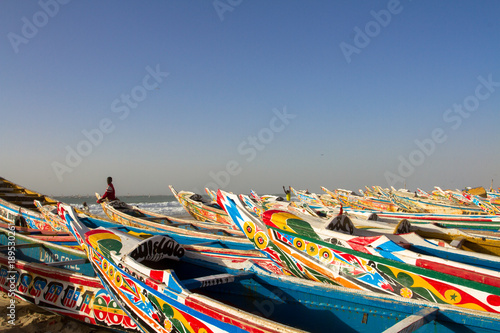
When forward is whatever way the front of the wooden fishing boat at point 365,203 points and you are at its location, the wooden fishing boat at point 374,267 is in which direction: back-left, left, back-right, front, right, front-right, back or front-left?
left

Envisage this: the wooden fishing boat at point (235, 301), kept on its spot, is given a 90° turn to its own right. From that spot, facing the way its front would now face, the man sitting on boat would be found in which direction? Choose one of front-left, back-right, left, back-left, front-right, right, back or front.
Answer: left

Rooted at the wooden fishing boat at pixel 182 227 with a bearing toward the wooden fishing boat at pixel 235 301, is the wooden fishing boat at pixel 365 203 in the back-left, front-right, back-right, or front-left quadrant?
back-left

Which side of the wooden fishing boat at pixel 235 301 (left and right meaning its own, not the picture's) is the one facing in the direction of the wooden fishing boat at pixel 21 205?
front

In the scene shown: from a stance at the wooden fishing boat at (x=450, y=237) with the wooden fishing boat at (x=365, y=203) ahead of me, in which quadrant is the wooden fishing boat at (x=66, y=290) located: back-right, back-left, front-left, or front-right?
back-left

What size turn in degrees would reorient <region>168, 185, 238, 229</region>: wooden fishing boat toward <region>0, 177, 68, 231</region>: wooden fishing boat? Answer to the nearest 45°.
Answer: approximately 45° to its left

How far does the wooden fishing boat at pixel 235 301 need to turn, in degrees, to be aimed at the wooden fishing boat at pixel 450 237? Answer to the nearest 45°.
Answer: approximately 90° to its right

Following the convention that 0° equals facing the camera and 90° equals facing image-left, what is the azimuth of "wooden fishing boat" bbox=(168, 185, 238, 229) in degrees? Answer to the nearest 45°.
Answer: approximately 135°

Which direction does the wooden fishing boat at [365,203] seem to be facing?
to the viewer's left

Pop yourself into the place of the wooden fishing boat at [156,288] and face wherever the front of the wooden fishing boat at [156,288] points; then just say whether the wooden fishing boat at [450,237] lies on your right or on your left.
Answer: on your right

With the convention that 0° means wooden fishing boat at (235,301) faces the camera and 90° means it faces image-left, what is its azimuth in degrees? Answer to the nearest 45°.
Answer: approximately 135°

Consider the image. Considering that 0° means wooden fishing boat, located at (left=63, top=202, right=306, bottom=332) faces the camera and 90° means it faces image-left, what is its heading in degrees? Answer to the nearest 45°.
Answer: approximately 135°
